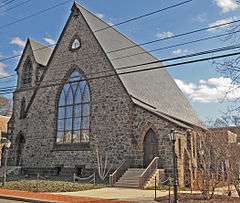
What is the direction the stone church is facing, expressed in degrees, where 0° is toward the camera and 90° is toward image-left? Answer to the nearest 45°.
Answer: approximately 45°

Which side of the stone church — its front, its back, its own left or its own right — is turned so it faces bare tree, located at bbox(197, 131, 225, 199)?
left
